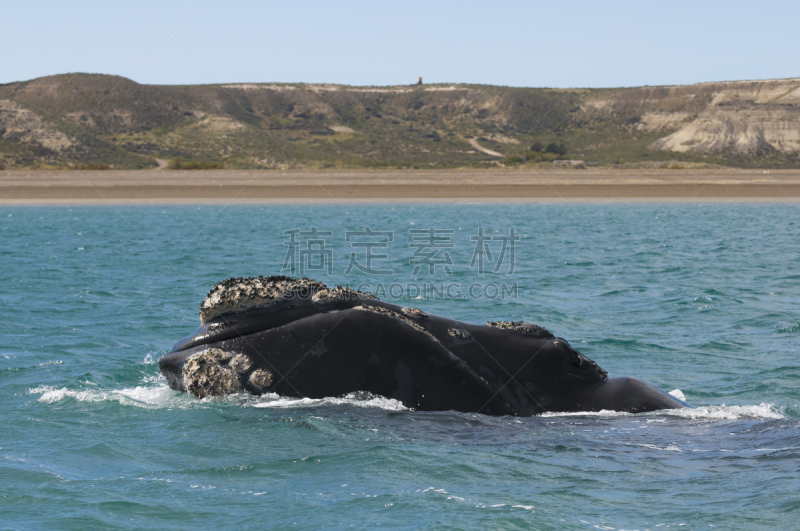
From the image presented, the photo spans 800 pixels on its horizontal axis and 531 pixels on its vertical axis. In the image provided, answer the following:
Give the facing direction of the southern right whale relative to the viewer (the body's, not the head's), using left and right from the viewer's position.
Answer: facing to the left of the viewer
